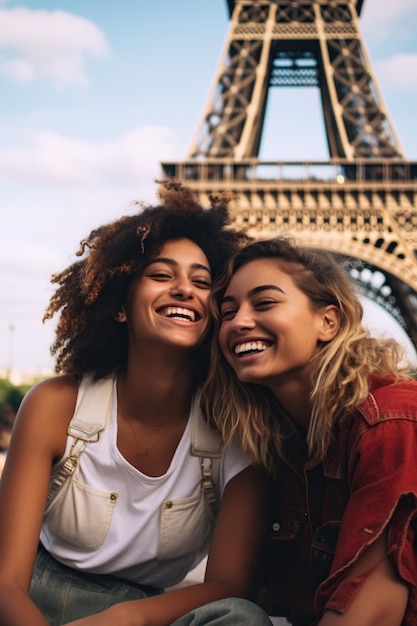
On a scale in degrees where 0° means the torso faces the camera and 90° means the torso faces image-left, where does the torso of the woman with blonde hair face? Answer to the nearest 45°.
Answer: approximately 45°

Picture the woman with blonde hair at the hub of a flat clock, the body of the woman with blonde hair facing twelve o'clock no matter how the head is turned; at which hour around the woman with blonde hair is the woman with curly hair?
The woman with curly hair is roughly at 2 o'clock from the woman with blonde hair.

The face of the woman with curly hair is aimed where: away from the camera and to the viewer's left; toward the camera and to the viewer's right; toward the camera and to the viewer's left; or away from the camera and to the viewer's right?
toward the camera and to the viewer's right

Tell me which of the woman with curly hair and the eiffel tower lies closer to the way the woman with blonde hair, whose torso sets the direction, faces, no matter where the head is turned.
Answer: the woman with curly hair

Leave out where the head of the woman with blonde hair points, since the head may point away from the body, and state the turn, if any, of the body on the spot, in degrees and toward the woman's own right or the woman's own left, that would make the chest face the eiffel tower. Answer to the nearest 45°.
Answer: approximately 135° to the woman's own right
